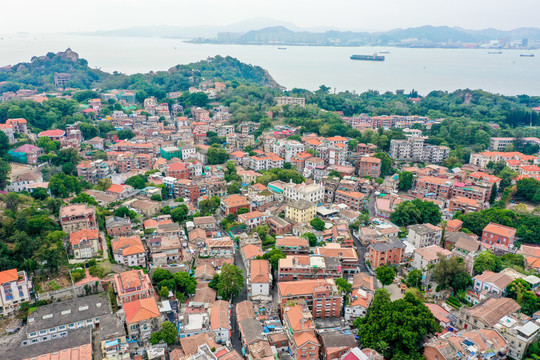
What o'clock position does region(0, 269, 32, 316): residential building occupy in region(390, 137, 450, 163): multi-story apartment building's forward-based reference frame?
The residential building is roughly at 1 o'clock from the multi-story apartment building.

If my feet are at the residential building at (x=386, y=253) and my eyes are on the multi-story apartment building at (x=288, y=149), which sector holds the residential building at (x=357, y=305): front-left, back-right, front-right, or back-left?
back-left

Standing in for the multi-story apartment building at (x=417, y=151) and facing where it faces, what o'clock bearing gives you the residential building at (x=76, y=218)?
The residential building is roughly at 1 o'clock from the multi-story apartment building.

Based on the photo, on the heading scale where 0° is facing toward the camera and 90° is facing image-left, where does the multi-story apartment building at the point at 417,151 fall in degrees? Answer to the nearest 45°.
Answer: approximately 0°

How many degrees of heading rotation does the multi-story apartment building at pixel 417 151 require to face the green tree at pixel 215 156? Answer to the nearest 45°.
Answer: approximately 45° to its right

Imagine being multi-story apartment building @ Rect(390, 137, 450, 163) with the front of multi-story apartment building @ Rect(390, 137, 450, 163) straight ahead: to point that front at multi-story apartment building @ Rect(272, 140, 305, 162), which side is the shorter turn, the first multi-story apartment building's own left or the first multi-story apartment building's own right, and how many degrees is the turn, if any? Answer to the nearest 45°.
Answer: approximately 45° to the first multi-story apartment building's own right

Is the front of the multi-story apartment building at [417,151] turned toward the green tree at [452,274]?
yes

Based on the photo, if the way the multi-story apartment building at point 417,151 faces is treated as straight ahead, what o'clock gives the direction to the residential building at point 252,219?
The residential building is roughly at 1 o'clock from the multi-story apartment building.

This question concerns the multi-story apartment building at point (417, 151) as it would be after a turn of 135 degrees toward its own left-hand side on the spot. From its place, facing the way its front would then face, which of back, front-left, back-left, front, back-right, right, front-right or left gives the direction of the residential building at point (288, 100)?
left

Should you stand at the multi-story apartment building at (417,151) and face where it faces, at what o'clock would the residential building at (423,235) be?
The residential building is roughly at 12 o'clock from the multi-story apartment building.
